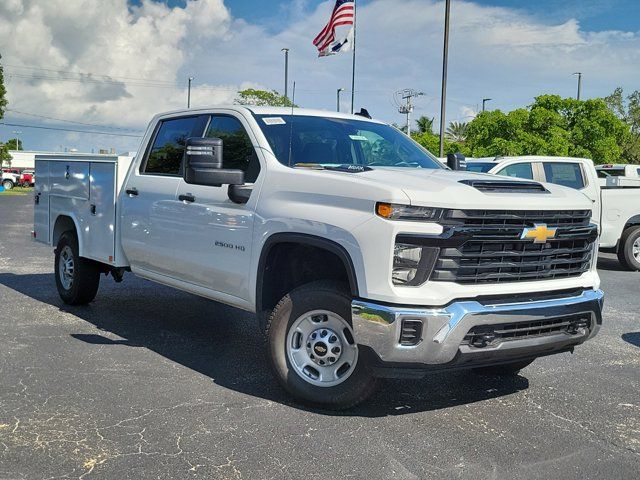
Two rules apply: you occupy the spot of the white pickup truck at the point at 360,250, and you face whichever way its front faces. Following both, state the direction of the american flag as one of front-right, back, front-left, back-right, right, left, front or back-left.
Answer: back-left

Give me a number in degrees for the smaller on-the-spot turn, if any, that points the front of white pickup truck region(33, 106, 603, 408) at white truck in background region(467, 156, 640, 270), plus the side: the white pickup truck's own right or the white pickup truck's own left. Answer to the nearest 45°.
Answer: approximately 90° to the white pickup truck's own left

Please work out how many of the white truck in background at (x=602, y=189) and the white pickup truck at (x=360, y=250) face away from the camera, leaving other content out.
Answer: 0

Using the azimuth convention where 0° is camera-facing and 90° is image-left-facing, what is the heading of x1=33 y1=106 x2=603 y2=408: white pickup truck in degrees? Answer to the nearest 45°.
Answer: approximately 315°

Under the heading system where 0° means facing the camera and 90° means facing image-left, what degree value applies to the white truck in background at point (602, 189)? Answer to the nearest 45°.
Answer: approximately 45°

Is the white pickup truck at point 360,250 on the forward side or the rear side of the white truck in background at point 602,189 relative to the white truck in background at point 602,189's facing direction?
on the forward side
